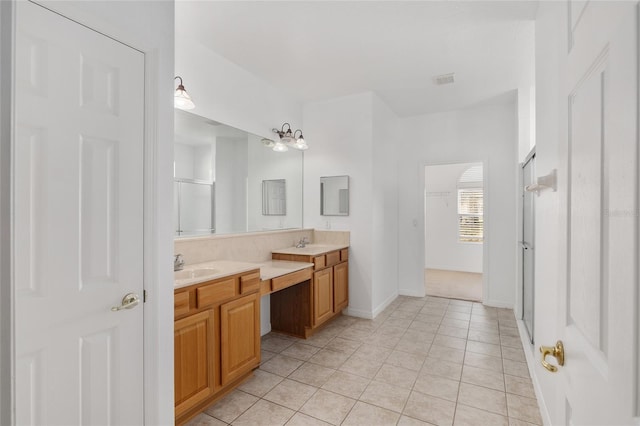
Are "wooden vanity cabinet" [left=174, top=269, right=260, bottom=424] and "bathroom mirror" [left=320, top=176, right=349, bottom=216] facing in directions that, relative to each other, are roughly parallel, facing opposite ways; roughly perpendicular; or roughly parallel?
roughly perpendicular

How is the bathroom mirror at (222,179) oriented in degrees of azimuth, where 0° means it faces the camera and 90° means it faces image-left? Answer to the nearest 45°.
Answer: approximately 315°

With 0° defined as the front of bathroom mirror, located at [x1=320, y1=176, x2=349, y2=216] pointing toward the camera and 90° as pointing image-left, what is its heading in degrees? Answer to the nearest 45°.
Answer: approximately 0°

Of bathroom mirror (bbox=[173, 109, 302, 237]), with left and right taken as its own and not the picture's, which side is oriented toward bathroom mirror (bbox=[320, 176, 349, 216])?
left

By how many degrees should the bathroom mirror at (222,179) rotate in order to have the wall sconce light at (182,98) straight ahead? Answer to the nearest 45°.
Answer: approximately 90° to its right

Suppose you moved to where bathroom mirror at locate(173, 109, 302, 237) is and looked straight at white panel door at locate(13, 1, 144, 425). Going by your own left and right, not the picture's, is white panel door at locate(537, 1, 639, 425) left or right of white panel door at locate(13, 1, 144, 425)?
left

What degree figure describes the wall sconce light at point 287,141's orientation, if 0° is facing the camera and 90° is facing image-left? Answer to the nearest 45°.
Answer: approximately 315°

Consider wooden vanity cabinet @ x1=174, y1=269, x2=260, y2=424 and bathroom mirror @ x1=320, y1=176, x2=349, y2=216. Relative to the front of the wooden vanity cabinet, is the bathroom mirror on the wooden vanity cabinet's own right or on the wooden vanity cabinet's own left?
on the wooden vanity cabinet's own left
